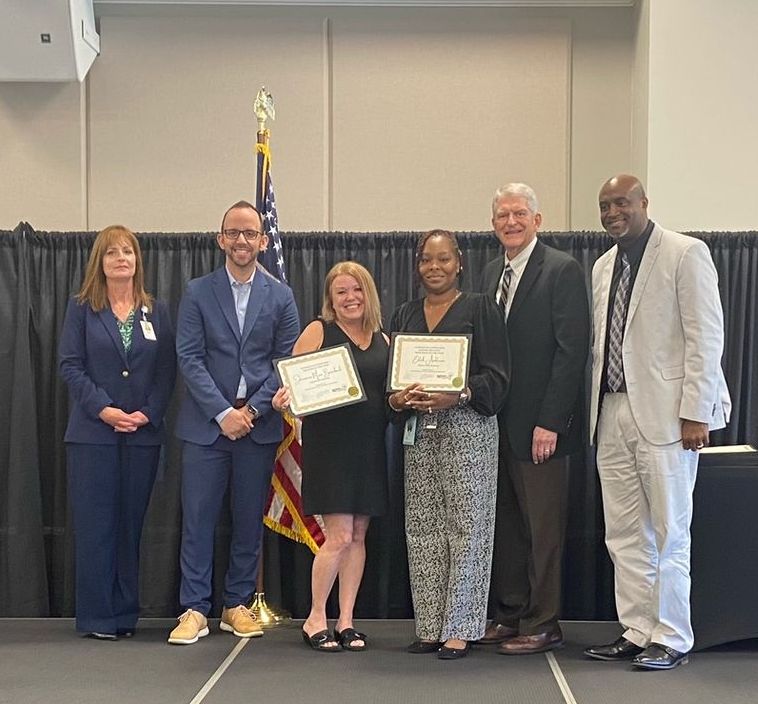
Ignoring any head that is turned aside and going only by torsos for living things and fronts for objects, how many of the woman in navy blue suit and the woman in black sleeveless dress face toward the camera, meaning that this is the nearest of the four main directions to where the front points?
2

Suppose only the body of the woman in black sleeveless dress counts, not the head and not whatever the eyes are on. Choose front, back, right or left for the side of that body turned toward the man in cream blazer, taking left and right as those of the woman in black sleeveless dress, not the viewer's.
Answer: left

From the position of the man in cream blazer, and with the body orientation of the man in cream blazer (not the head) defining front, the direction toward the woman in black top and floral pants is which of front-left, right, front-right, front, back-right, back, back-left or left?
front-right

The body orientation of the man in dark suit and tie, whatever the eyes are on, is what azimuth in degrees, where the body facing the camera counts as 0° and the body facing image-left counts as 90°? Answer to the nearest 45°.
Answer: approximately 45°

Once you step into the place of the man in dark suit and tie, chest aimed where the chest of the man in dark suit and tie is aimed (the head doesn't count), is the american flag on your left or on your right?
on your right

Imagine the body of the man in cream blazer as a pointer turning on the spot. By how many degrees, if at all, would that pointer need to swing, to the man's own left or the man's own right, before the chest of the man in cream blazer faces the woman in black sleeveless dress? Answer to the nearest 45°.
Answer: approximately 45° to the man's own right

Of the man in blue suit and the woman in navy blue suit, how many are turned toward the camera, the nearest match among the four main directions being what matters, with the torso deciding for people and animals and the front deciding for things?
2

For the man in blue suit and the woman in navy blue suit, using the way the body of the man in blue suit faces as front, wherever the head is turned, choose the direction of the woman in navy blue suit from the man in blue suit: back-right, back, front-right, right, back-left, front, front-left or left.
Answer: right
